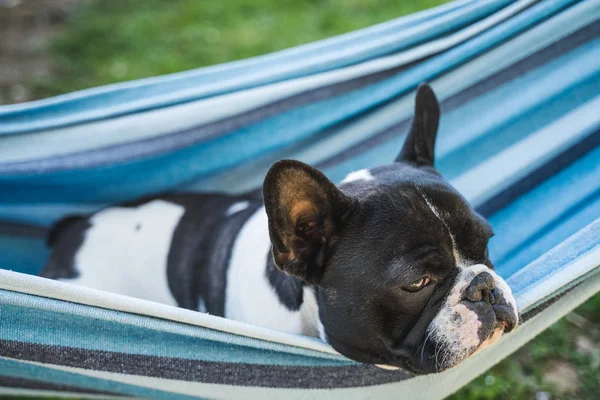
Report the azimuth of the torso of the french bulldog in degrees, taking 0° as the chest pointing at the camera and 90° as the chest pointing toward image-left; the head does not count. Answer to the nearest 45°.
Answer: approximately 315°
